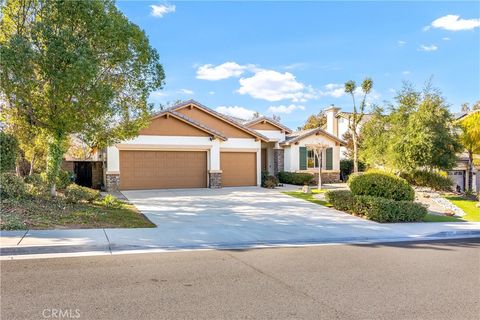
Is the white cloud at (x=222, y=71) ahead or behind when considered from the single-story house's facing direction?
behind

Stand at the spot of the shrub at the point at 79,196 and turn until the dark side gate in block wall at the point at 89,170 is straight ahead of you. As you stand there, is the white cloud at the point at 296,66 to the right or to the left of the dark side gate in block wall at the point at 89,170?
right

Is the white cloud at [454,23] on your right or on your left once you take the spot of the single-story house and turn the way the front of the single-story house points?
on your left

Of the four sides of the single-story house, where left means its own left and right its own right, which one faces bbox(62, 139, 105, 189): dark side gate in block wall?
right

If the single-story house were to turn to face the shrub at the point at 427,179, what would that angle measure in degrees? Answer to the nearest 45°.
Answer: approximately 90° to its left

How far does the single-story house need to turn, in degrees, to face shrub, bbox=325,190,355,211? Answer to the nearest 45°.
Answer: approximately 45° to its left

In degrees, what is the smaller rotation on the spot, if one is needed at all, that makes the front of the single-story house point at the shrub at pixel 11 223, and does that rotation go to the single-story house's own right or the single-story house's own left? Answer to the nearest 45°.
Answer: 0° — it already faces it

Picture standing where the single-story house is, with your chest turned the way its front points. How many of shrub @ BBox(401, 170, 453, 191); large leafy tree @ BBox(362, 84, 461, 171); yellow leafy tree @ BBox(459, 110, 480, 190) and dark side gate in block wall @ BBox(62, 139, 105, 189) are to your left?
3

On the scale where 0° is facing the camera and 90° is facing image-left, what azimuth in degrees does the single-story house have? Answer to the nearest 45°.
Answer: approximately 0°
